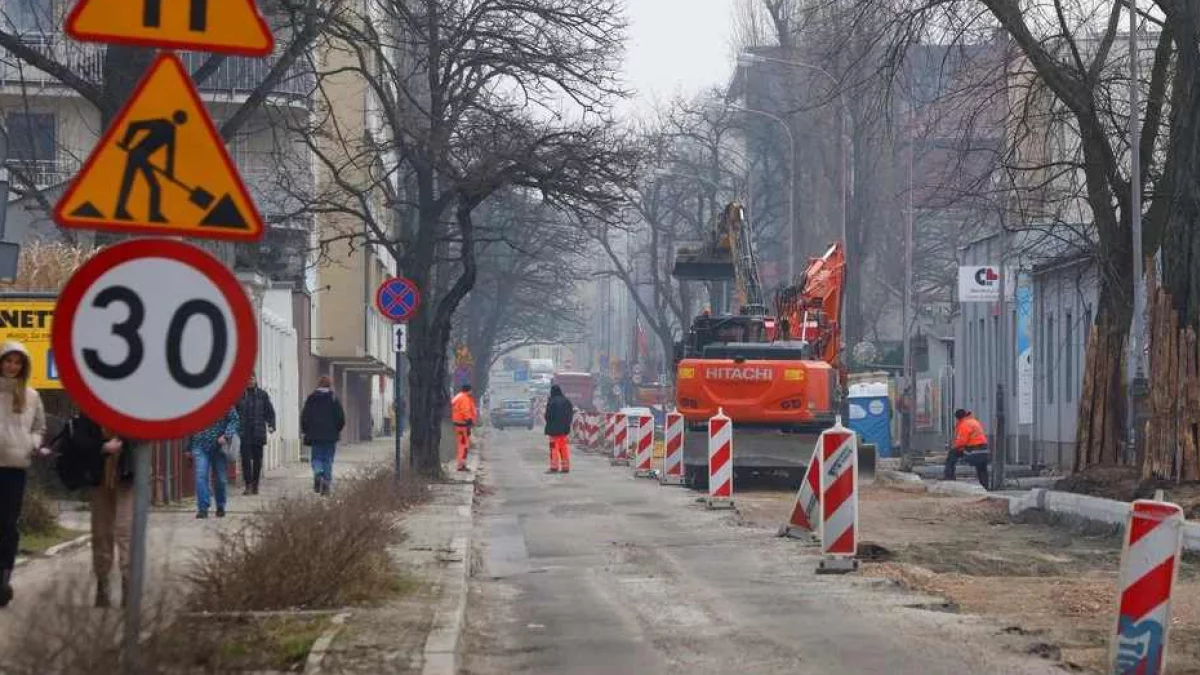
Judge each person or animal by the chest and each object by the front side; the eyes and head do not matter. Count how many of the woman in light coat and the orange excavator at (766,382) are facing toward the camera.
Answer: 1

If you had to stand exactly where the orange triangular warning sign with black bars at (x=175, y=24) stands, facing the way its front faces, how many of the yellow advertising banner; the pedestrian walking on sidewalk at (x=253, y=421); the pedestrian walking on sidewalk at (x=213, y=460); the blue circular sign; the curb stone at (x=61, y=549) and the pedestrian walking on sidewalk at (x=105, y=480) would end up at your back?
6

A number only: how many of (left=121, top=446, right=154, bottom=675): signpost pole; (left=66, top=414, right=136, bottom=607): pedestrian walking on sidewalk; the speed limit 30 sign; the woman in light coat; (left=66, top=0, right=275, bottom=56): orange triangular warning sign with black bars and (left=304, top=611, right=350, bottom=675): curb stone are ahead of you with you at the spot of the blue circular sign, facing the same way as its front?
6

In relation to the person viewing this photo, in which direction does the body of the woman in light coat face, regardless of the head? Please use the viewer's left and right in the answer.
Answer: facing the viewer

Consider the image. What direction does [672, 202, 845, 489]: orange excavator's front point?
away from the camera

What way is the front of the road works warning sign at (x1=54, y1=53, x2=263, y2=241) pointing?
toward the camera

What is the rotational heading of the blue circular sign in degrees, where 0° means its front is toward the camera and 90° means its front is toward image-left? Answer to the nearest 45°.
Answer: approximately 0°

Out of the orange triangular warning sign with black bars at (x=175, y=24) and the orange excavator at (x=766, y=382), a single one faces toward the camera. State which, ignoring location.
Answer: the orange triangular warning sign with black bars

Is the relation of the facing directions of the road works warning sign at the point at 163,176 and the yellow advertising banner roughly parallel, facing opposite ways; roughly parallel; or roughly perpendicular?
roughly parallel

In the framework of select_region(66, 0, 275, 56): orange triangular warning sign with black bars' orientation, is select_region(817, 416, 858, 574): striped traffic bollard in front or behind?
behind

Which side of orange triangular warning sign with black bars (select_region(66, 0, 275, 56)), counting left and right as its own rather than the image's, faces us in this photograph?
front

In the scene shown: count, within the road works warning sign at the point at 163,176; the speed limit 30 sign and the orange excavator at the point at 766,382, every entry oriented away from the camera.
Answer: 1

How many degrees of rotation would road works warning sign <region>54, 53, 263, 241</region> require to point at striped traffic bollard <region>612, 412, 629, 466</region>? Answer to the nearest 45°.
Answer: approximately 180°
